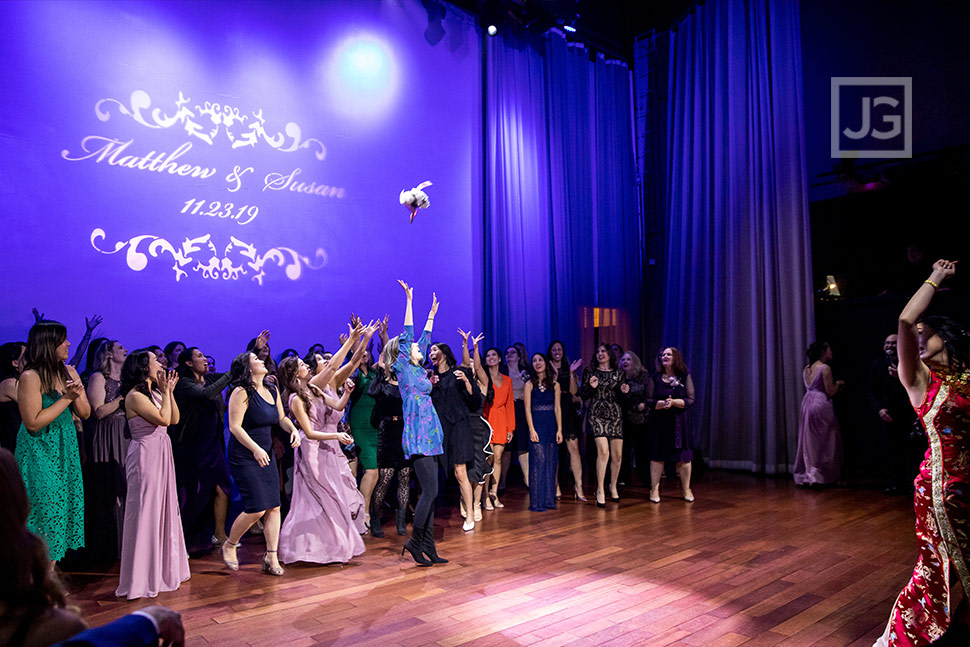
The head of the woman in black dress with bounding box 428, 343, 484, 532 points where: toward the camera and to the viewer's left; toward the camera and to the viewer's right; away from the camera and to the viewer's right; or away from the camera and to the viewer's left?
toward the camera and to the viewer's left

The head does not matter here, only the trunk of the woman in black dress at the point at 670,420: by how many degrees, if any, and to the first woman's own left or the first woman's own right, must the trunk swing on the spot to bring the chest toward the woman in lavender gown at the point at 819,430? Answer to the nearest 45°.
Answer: approximately 135° to the first woman's own left

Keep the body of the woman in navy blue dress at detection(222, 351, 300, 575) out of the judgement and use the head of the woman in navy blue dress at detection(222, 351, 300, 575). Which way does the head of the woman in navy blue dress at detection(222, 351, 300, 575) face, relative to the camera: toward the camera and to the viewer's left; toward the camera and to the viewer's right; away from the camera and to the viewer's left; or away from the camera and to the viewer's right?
toward the camera and to the viewer's right

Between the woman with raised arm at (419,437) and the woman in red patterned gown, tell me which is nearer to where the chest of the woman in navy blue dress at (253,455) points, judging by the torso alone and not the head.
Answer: the woman in red patterned gown

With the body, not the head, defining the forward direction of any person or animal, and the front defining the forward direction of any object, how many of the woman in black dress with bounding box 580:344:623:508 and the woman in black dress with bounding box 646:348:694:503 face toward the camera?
2

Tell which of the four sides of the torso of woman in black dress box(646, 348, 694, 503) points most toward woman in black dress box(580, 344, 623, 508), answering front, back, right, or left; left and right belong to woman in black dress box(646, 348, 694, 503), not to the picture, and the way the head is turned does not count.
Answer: right

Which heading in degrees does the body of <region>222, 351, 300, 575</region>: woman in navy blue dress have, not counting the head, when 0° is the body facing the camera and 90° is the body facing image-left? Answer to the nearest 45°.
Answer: approximately 315°

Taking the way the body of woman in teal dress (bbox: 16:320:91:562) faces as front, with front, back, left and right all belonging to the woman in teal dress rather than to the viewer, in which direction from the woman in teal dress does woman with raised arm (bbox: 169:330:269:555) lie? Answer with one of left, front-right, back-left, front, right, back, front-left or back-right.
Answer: left
